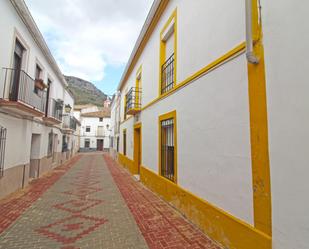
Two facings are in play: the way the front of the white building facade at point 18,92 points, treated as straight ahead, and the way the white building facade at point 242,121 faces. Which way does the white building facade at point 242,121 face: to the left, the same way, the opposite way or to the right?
the opposite way

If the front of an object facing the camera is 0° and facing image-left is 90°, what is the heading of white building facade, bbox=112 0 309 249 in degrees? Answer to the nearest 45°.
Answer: approximately 45°

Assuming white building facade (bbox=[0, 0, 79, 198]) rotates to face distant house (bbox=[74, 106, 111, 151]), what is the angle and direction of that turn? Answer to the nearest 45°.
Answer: approximately 90° to its left

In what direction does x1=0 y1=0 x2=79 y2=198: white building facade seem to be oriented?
to the viewer's right

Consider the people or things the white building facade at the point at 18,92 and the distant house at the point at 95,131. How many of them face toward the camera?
1

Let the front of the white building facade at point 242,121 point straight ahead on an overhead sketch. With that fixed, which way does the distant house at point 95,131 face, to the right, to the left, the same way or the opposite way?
to the left

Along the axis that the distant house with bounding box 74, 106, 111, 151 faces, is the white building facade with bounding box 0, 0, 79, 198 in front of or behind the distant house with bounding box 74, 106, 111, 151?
in front

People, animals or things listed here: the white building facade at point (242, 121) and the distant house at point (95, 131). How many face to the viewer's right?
0

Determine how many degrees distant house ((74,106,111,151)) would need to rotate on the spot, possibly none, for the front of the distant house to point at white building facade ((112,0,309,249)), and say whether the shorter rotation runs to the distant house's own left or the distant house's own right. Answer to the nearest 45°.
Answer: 0° — it already faces it

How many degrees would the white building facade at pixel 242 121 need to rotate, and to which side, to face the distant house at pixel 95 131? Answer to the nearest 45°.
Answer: approximately 90° to its right
